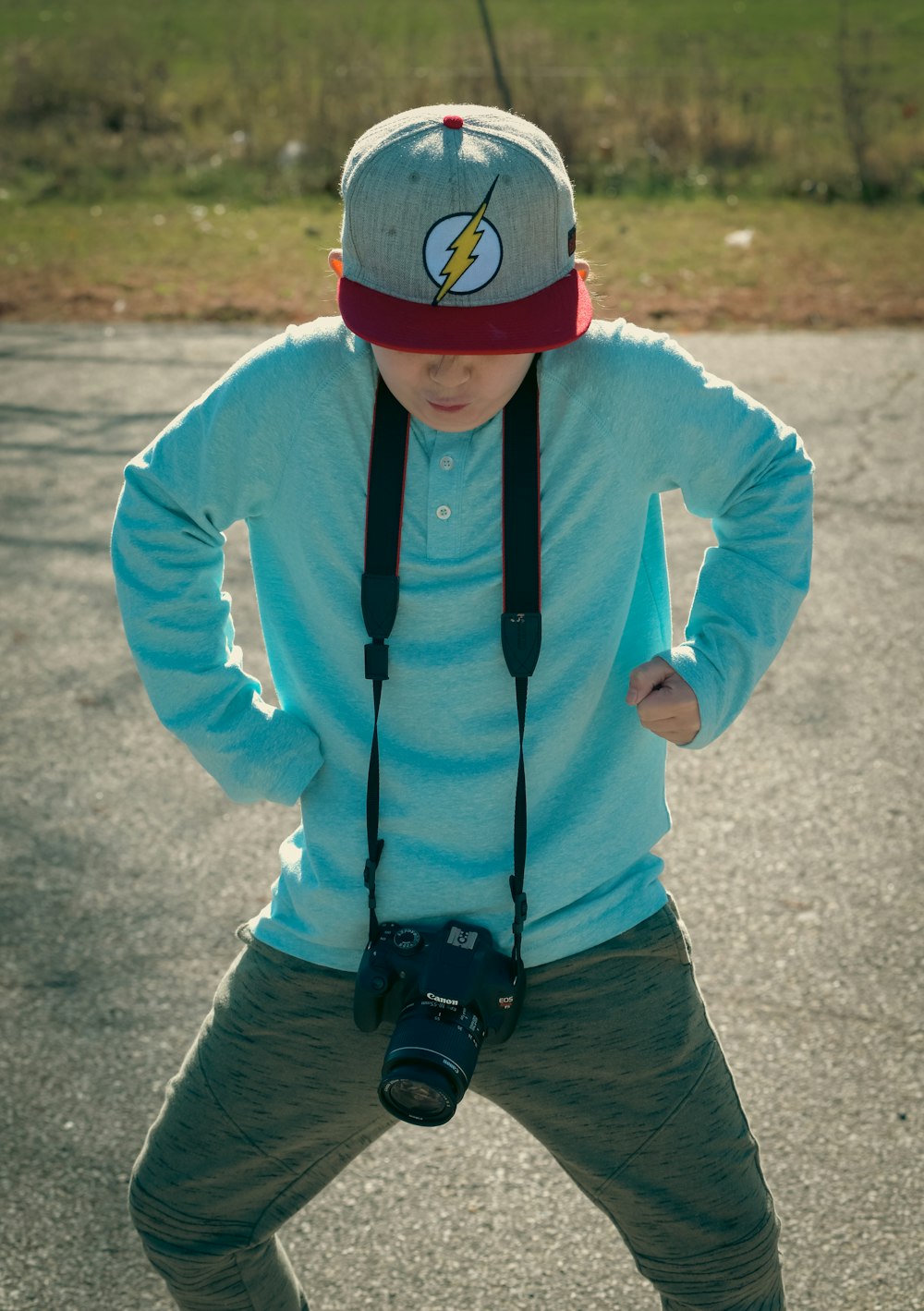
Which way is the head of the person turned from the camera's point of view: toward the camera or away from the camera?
toward the camera

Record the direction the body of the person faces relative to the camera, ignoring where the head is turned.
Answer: toward the camera
